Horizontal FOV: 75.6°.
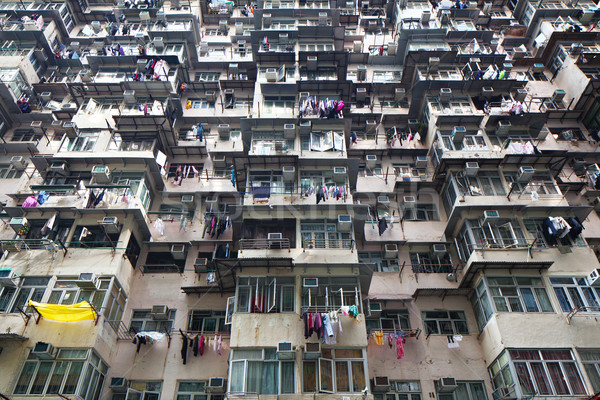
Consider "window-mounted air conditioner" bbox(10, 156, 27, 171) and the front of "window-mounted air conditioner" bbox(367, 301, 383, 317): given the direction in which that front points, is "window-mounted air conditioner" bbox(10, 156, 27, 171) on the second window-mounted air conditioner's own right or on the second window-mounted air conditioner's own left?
on the second window-mounted air conditioner's own right

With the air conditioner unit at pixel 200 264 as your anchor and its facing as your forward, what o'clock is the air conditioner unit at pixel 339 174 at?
the air conditioner unit at pixel 339 174 is roughly at 10 o'clock from the air conditioner unit at pixel 200 264.

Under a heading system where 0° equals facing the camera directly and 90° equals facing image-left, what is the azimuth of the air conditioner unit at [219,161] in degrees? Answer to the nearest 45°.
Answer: approximately 0°

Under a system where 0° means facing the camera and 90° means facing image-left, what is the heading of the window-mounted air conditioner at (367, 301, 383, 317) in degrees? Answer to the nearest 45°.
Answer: approximately 0°
